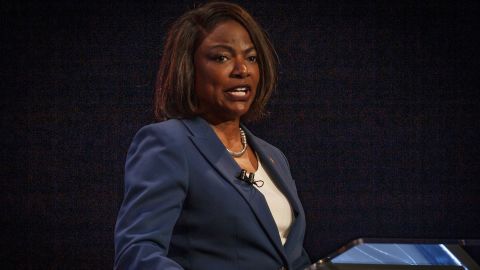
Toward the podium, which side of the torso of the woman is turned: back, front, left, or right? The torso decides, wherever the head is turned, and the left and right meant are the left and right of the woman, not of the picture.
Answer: front

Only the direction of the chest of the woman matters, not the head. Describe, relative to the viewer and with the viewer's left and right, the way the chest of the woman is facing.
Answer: facing the viewer and to the right of the viewer
